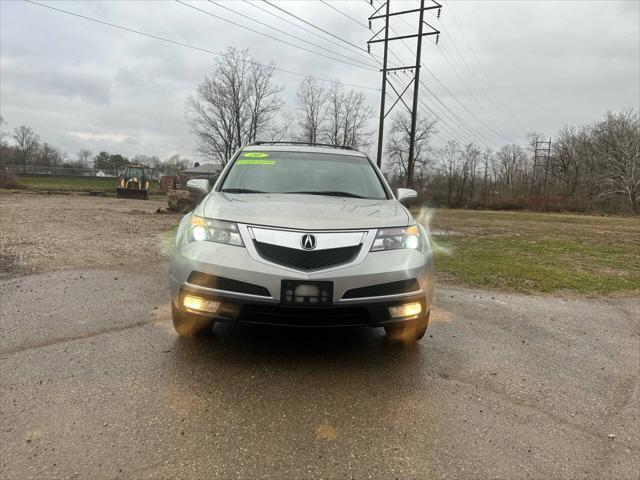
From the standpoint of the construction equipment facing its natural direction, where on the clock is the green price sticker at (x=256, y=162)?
The green price sticker is roughly at 12 o'clock from the construction equipment.

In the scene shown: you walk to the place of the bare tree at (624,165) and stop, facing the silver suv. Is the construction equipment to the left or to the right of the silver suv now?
right

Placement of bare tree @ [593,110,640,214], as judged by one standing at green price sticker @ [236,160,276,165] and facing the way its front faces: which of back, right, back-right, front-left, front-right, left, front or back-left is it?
back-left

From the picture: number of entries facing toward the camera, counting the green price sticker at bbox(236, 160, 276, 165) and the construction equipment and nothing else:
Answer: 2

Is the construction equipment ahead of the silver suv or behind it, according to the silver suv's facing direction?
behind

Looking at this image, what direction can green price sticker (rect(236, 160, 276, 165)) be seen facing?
toward the camera

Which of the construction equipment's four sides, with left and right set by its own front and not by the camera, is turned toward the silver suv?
front

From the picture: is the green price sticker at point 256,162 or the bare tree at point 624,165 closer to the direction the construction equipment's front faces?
the green price sticker

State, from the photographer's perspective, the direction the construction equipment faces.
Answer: facing the viewer

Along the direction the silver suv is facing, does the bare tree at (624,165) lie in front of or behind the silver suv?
behind

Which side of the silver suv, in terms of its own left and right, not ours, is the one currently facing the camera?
front

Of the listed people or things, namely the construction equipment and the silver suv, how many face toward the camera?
2
